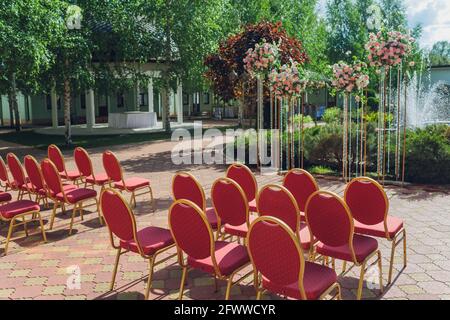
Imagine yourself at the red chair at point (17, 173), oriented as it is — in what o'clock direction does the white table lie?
The white table is roughly at 11 o'clock from the red chair.

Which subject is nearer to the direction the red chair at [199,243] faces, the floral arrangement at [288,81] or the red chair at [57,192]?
the floral arrangement

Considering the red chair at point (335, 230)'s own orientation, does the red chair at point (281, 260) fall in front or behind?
behind

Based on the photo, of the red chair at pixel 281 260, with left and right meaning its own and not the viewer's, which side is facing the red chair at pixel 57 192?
left

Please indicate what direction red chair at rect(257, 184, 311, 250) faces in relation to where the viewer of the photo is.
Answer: facing away from the viewer and to the right of the viewer

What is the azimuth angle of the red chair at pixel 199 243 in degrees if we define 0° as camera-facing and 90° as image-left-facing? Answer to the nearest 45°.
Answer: approximately 225°

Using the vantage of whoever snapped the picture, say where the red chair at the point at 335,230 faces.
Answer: facing away from the viewer and to the right of the viewer

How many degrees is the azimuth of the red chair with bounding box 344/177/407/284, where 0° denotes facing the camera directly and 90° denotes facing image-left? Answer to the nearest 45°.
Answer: approximately 225°

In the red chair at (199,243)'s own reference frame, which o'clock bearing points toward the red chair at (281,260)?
the red chair at (281,260) is roughly at 3 o'clock from the red chair at (199,243).

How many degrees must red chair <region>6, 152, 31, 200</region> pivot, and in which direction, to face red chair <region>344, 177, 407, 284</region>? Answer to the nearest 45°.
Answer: approximately 90° to its right

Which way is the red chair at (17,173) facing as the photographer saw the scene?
facing away from the viewer and to the right of the viewer

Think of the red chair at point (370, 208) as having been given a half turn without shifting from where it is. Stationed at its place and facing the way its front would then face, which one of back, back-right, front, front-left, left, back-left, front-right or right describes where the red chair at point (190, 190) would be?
front-right
